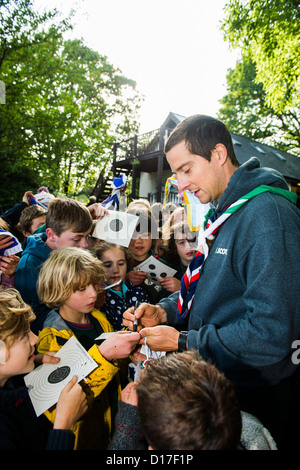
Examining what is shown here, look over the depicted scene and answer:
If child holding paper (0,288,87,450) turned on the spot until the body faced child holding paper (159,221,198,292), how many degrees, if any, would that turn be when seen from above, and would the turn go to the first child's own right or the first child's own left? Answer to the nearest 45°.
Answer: approximately 45° to the first child's own left

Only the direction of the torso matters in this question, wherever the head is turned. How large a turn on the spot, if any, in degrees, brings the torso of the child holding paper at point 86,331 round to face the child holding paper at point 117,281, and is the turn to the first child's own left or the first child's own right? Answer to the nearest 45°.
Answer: approximately 135° to the first child's own left

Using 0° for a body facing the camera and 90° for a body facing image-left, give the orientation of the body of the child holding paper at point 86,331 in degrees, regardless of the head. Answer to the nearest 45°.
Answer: approximately 315°

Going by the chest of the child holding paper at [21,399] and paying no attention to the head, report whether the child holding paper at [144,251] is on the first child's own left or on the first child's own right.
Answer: on the first child's own left

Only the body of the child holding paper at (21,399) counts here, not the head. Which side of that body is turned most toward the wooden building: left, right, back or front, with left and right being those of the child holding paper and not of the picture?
left

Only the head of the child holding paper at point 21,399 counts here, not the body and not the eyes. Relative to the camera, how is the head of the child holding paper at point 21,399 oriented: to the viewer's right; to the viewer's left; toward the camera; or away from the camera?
to the viewer's right

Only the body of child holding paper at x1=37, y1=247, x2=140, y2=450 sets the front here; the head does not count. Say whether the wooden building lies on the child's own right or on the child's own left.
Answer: on the child's own left

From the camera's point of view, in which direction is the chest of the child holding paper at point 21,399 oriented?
to the viewer's right

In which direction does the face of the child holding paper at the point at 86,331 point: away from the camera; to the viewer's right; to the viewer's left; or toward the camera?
to the viewer's right
